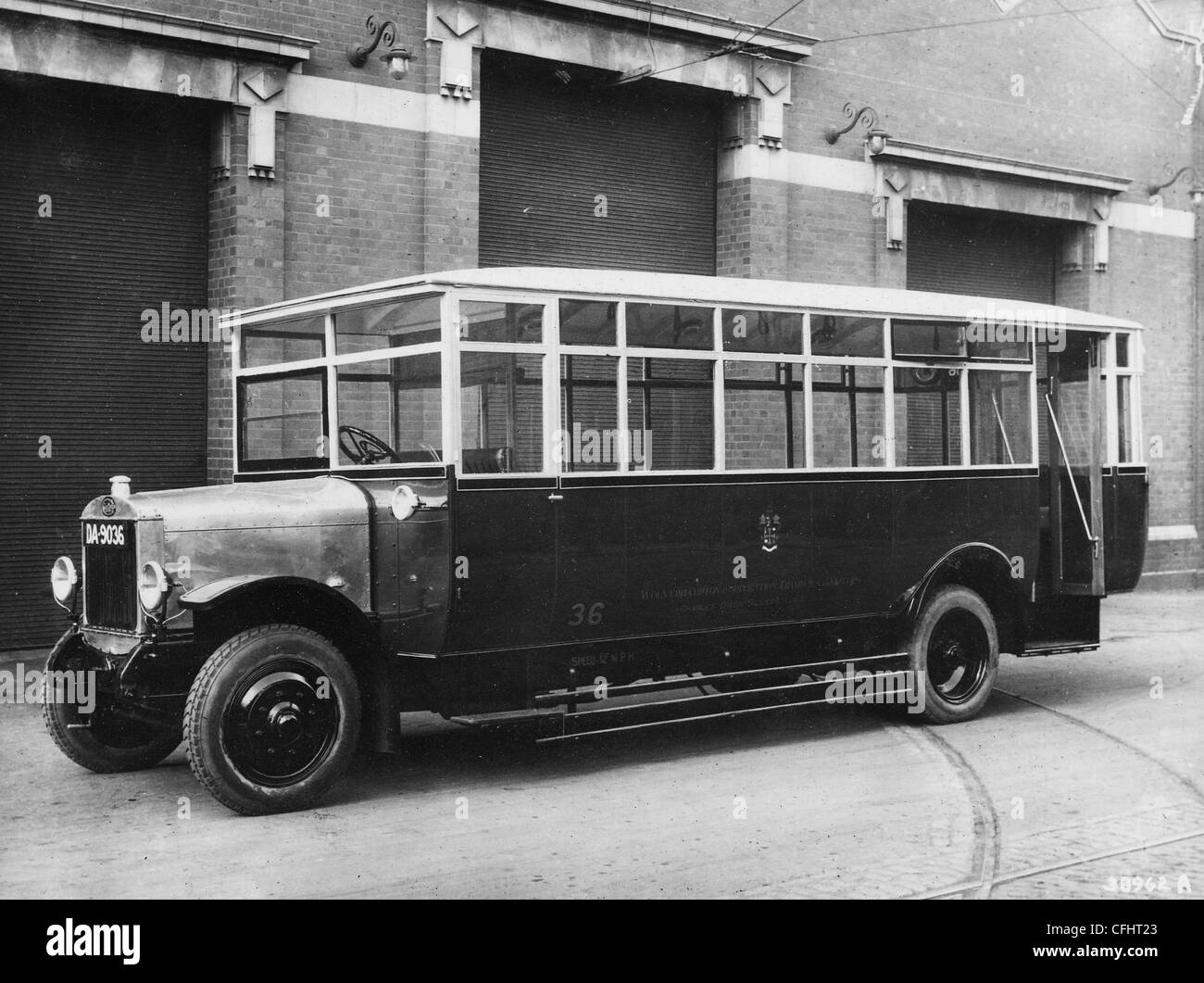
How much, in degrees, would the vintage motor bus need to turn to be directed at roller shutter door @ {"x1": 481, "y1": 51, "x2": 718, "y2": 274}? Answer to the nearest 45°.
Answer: approximately 135° to its right

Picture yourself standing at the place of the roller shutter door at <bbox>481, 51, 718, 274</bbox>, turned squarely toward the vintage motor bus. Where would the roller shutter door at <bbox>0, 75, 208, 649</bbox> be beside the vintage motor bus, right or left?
right

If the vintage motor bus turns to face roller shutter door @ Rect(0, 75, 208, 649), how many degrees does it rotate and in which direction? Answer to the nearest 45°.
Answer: approximately 90° to its right

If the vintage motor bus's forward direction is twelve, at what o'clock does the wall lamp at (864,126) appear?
The wall lamp is roughly at 5 o'clock from the vintage motor bus.

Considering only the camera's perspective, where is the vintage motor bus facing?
facing the viewer and to the left of the viewer
